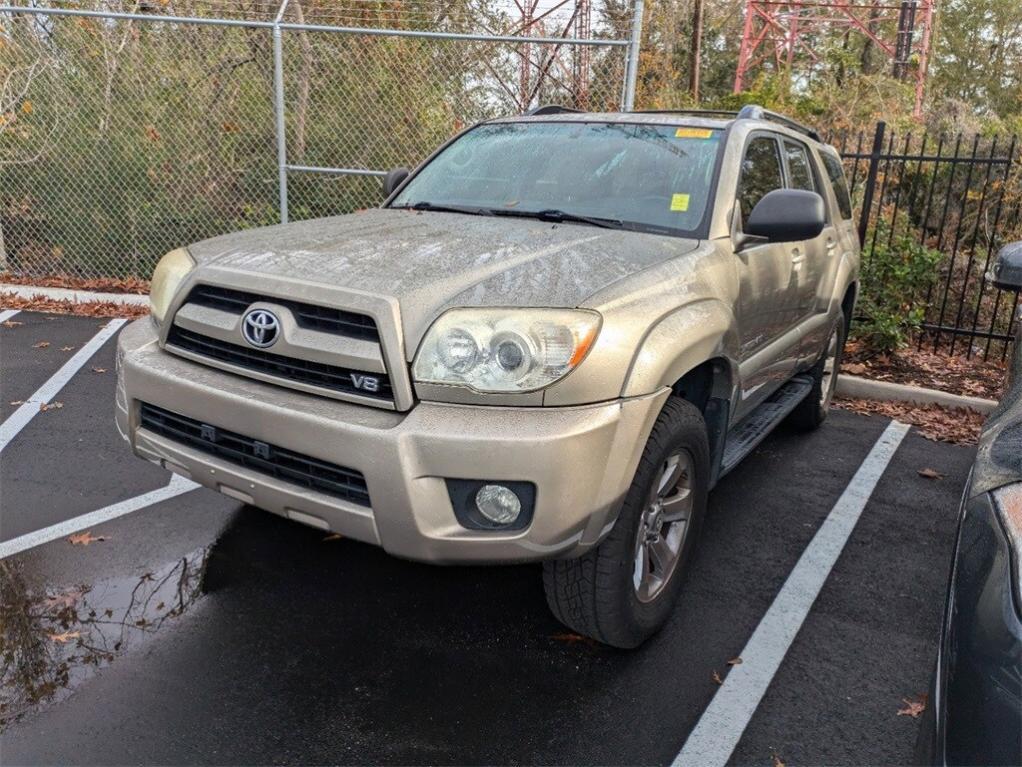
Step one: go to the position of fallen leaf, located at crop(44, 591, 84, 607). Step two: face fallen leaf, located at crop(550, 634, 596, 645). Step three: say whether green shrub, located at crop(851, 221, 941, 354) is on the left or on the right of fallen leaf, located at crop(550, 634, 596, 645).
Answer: left

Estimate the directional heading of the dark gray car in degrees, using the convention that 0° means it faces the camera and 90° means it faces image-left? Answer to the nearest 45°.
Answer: approximately 45°

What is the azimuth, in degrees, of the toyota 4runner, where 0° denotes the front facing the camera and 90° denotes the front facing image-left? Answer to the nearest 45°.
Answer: approximately 45°

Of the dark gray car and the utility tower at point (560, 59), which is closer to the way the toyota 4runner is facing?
the dark gray car

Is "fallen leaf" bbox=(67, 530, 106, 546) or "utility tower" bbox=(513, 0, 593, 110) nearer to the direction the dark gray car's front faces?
the fallen leaf

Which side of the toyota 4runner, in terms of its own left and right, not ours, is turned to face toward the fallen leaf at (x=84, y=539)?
front

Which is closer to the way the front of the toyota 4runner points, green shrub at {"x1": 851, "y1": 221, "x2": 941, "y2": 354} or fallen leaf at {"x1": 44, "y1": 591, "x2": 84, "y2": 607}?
the fallen leaf
